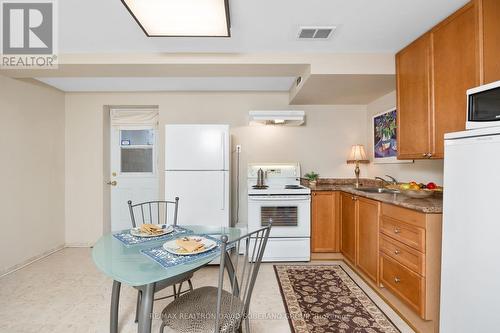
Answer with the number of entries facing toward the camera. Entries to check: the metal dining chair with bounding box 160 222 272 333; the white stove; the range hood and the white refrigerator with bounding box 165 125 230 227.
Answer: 3

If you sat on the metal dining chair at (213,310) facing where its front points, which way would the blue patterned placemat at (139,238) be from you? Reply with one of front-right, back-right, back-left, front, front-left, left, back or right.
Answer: front

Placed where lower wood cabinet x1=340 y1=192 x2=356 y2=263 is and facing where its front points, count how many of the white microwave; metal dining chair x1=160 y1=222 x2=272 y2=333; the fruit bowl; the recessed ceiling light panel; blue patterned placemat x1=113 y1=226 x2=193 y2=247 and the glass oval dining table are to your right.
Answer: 0

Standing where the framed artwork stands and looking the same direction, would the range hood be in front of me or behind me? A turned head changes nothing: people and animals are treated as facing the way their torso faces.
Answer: in front

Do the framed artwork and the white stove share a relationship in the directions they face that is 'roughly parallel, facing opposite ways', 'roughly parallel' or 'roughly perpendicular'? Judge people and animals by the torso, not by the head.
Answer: roughly perpendicular

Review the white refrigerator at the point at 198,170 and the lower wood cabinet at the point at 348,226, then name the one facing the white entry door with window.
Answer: the lower wood cabinet

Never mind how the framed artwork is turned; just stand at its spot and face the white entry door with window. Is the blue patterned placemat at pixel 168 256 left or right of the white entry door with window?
left

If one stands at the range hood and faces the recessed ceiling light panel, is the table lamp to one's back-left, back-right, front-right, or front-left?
back-left

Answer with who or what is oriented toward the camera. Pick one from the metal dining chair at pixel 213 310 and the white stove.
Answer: the white stove

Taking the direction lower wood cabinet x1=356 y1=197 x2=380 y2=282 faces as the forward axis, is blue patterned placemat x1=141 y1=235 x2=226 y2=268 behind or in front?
in front

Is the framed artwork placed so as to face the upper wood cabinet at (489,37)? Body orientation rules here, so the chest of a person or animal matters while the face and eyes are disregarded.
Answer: no

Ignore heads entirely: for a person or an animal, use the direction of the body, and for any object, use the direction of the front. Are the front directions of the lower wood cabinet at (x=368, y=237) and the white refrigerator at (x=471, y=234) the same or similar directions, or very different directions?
same or similar directions

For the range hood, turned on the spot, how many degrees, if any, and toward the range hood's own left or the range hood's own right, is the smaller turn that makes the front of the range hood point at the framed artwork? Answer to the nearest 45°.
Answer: approximately 90° to the range hood's own left

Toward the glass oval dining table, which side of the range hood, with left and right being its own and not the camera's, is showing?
front

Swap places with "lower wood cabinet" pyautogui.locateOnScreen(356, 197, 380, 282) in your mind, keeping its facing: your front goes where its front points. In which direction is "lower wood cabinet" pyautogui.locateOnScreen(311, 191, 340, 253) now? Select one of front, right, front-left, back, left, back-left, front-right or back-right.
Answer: right

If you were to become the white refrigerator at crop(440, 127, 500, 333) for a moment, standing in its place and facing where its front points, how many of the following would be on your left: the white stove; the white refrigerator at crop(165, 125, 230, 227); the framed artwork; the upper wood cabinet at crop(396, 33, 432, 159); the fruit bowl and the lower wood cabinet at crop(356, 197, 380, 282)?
0

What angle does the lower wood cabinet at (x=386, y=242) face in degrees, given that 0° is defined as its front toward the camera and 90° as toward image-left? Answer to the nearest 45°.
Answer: approximately 45°

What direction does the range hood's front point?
toward the camera

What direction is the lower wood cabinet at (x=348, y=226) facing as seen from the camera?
to the viewer's left

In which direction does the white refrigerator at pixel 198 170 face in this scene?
toward the camera

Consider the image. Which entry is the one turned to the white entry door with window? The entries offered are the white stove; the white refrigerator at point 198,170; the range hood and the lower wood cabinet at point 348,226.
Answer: the lower wood cabinet

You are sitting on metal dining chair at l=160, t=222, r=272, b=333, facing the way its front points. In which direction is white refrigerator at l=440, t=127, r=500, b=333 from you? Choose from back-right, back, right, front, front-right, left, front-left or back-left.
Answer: back-right
